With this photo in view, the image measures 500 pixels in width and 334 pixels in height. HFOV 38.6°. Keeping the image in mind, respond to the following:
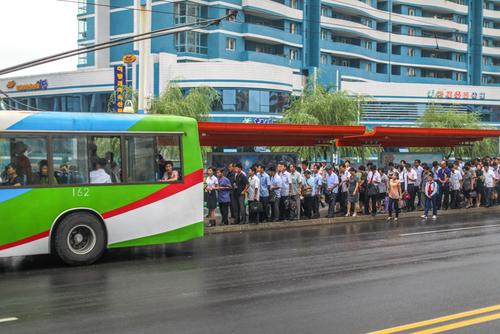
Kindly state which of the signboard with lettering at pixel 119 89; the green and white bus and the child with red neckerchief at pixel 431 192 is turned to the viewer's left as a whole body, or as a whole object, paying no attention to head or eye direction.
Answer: the green and white bus

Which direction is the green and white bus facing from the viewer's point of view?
to the viewer's left

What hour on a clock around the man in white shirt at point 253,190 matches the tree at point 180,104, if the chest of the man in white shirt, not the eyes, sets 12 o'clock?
The tree is roughly at 4 o'clock from the man in white shirt.

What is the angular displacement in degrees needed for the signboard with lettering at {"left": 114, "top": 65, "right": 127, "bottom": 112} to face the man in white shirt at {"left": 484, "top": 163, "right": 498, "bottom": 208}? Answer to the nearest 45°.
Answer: approximately 45° to its left

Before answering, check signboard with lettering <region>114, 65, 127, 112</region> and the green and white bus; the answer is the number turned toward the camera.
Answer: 1

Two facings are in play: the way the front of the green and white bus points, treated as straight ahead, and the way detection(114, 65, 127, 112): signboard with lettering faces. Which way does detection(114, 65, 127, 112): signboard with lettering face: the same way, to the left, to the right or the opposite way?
to the left

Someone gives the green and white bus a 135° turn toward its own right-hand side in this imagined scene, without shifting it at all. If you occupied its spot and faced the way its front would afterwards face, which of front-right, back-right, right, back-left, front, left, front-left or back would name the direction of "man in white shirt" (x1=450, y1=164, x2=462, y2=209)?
front

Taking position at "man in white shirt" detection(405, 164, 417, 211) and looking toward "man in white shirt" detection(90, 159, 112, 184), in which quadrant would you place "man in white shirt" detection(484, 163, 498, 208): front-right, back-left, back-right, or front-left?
back-left

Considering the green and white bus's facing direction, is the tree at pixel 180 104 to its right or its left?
on its right

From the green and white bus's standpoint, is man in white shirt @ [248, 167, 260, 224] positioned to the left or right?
on its right
